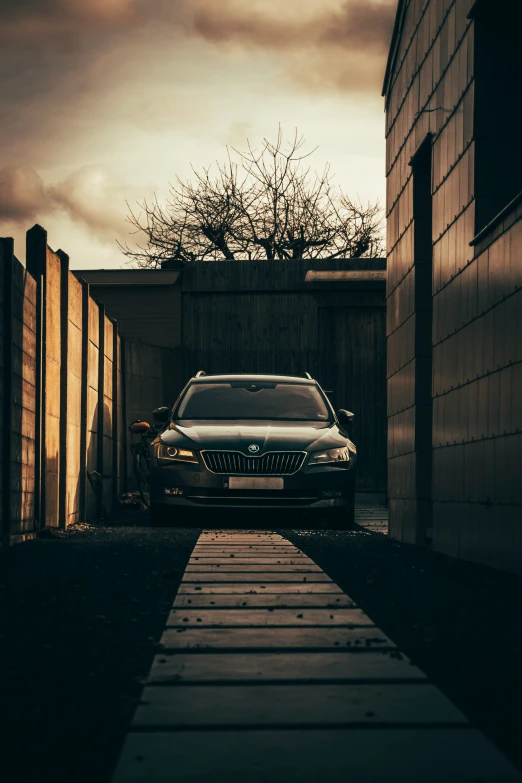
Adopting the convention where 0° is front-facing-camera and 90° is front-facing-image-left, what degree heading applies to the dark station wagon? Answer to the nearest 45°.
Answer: approximately 0°

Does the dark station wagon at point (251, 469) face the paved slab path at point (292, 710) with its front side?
yes

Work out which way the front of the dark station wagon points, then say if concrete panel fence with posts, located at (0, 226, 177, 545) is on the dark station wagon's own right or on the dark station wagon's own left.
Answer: on the dark station wagon's own right

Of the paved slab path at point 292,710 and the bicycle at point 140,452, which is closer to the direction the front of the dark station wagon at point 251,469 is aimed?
the paved slab path

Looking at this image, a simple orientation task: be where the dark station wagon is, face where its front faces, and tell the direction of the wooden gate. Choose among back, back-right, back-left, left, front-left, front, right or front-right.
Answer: back
